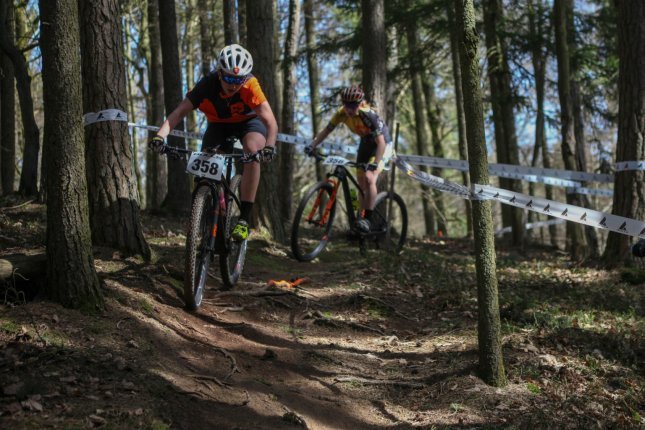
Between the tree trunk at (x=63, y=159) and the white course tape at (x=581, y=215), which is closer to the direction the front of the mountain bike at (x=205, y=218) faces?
the tree trunk

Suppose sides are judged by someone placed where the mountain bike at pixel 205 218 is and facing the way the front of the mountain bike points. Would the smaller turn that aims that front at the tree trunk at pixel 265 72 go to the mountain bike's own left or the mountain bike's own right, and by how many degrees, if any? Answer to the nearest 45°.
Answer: approximately 180°

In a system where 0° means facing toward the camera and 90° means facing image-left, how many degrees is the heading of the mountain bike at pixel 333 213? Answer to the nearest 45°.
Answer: approximately 45°

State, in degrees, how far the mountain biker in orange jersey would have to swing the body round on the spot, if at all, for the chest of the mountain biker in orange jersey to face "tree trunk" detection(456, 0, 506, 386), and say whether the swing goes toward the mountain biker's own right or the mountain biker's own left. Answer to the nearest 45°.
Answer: approximately 45° to the mountain biker's own left

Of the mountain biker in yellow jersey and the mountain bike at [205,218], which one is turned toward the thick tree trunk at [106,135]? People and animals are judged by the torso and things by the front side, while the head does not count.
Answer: the mountain biker in yellow jersey

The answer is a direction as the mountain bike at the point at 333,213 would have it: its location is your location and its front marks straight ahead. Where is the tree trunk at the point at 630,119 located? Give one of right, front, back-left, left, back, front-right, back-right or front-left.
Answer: back-left

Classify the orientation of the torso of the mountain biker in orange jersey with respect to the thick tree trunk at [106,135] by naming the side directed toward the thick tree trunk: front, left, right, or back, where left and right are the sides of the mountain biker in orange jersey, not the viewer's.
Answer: right

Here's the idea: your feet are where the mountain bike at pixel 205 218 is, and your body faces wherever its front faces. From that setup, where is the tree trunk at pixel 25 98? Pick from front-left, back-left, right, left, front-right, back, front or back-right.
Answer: back-right

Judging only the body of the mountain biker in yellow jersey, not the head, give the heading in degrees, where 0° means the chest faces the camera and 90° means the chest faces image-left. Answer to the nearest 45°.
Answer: approximately 45°

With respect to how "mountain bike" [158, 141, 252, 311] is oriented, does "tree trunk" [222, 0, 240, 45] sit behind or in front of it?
behind

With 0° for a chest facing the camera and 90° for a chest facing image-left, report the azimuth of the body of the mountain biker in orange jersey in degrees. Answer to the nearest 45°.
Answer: approximately 0°

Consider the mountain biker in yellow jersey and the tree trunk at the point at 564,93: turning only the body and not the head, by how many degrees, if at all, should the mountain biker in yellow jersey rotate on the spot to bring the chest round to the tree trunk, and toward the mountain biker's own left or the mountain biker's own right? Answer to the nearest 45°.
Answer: approximately 180°
